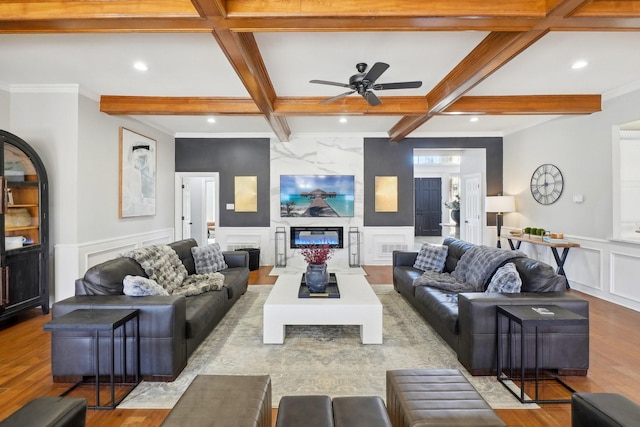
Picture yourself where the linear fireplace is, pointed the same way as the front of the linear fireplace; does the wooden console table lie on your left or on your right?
on your left

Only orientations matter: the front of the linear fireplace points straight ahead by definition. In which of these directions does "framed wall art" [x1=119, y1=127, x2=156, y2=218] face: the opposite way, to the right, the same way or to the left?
to the left

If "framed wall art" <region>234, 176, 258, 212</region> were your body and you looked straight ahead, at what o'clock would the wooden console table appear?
The wooden console table is roughly at 10 o'clock from the framed wall art.

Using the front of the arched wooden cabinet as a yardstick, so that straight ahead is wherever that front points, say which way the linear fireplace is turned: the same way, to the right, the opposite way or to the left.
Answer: to the right

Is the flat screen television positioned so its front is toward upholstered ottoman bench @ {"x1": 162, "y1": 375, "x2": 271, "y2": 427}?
yes

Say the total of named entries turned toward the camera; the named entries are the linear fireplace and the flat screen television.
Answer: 2

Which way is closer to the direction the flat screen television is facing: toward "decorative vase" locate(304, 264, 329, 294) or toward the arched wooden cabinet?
the decorative vase

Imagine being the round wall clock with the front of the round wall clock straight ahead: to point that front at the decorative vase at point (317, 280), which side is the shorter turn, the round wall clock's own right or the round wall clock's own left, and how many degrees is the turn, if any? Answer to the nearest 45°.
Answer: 0° — it already faces it

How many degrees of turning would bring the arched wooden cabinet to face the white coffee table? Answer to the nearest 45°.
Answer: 0° — it already faces it

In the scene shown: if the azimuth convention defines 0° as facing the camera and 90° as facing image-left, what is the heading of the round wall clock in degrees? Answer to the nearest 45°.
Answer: approximately 45°

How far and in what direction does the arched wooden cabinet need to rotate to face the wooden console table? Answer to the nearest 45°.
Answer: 0° — it already faces it

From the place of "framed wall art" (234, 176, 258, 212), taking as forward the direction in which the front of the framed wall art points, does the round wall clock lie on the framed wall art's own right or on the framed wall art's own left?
on the framed wall art's own left

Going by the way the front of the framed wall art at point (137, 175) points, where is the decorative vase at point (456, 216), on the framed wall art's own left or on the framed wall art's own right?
on the framed wall art's own left

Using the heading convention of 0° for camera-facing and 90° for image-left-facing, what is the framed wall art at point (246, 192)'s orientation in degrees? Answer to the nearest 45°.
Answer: approximately 0°
